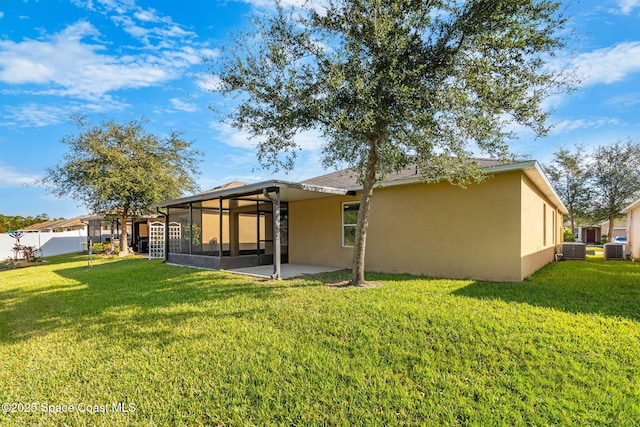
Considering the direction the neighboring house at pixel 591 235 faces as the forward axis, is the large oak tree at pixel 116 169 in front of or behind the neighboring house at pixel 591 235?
in front

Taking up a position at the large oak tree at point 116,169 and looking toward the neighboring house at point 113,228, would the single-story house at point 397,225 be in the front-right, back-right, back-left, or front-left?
back-right

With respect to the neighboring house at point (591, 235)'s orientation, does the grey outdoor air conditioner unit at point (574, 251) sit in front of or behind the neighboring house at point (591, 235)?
in front

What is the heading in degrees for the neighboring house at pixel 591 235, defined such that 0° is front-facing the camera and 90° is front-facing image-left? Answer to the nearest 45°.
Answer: approximately 0°

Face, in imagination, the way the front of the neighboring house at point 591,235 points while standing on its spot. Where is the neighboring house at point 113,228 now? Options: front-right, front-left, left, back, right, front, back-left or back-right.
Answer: front-right
